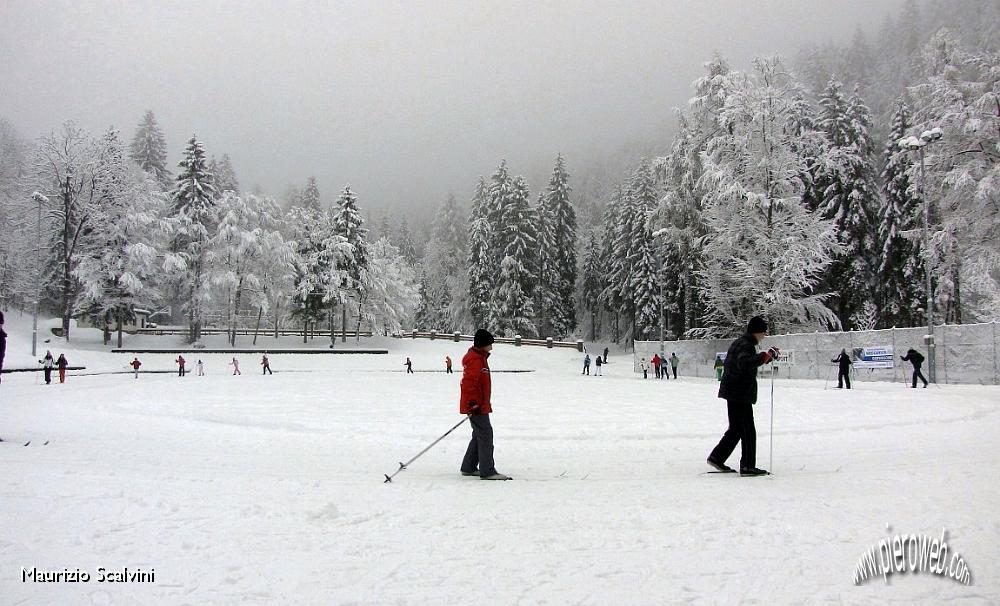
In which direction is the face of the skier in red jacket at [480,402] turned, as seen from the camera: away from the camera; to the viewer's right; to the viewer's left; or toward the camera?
to the viewer's right

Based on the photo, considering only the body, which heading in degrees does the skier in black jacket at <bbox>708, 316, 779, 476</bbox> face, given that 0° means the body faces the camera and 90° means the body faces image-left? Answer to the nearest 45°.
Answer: approximately 270°

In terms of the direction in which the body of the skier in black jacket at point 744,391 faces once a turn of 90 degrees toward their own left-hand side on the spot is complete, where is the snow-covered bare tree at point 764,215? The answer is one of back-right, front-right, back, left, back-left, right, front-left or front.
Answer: front

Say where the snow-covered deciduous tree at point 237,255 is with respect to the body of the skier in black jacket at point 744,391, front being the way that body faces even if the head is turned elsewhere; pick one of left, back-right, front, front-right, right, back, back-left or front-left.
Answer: back-left

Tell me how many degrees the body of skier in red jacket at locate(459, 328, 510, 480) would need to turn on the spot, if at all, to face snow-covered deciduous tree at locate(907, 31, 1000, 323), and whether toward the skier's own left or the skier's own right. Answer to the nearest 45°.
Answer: approximately 45° to the skier's own left

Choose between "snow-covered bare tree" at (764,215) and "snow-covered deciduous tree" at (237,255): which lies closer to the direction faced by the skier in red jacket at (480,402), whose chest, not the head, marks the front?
the snow-covered bare tree

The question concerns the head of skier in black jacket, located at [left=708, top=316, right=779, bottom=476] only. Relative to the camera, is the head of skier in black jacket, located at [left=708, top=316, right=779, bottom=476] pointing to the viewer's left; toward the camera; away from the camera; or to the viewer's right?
to the viewer's right

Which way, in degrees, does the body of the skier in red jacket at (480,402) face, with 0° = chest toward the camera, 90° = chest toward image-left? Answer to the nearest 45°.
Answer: approximately 270°

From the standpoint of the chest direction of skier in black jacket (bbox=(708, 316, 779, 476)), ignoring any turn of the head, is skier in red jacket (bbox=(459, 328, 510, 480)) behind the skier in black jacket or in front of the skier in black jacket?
behind

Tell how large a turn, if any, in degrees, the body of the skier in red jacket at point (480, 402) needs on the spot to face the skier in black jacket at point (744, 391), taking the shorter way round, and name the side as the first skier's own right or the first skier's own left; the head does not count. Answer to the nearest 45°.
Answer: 0° — they already face them

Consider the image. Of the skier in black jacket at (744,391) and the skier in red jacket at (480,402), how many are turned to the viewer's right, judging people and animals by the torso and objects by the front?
2
